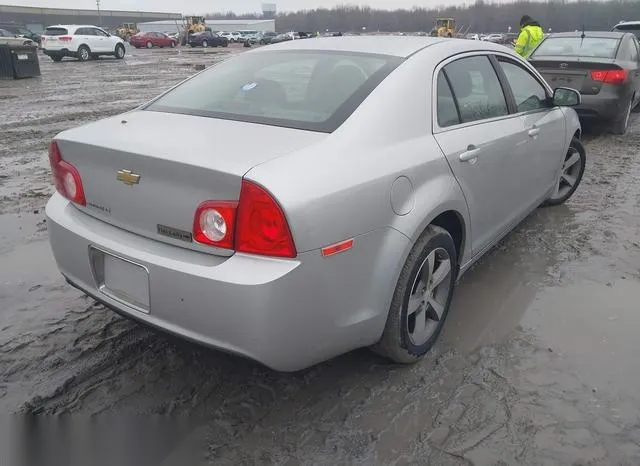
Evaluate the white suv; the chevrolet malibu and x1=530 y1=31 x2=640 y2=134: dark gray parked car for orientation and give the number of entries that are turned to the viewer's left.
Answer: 0

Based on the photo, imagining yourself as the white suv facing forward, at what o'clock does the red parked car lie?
The red parked car is roughly at 11 o'clock from the white suv.

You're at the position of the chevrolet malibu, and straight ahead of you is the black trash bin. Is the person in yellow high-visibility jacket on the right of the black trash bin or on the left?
right

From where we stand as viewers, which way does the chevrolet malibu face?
facing away from the viewer and to the right of the viewer

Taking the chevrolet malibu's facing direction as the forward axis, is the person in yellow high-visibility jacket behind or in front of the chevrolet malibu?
in front

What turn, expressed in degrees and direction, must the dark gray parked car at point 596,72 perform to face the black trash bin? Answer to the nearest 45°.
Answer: approximately 135° to its left

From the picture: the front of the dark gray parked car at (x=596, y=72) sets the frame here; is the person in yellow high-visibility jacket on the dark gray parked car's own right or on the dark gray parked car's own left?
on the dark gray parked car's own left

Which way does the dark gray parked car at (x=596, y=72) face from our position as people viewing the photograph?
facing away from the viewer and to the right of the viewer

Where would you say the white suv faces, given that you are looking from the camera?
facing away from the viewer and to the right of the viewer

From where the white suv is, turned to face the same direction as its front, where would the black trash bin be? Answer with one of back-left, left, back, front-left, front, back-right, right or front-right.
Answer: back-right

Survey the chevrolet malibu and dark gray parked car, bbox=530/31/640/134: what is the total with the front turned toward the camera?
0

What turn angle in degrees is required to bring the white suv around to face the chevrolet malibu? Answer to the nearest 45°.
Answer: approximately 135° to its right

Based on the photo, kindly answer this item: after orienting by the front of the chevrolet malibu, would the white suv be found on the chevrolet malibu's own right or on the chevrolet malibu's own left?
on the chevrolet malibu's own left

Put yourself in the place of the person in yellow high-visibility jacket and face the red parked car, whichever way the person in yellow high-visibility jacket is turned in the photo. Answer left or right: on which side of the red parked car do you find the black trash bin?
left

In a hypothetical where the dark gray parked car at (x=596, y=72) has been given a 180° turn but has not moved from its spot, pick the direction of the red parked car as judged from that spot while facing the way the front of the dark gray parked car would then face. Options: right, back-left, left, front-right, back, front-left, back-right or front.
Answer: right
